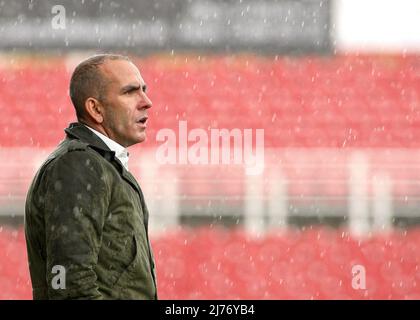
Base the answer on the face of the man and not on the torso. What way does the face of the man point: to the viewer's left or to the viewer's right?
to the viewer's right

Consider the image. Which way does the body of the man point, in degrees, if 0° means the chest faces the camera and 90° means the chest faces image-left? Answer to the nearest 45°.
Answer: approximately 270°
